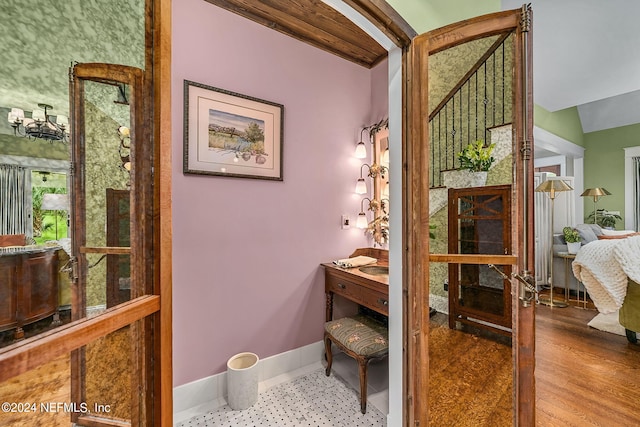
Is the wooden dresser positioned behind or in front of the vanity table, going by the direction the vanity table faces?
in front

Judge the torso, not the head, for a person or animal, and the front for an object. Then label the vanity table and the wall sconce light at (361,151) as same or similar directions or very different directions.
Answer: same or similar directions

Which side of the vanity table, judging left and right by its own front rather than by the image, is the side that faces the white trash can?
front

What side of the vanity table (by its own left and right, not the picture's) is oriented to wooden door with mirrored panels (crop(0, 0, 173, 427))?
front

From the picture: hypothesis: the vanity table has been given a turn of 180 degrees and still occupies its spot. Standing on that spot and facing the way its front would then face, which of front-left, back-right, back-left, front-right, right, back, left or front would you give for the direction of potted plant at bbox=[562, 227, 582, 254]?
front

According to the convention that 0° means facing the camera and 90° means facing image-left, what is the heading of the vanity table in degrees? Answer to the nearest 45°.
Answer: approximately 45°

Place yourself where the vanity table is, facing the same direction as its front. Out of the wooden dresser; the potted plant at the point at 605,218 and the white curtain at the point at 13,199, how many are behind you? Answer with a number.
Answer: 1

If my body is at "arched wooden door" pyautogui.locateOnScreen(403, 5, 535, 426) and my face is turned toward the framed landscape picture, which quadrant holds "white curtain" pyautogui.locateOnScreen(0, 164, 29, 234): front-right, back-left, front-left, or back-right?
front-left

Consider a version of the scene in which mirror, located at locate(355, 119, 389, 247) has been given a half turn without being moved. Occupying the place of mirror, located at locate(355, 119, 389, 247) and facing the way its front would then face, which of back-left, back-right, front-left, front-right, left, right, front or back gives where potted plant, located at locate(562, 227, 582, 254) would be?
front

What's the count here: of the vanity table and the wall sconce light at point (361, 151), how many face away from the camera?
0

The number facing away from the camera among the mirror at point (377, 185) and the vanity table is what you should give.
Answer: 0

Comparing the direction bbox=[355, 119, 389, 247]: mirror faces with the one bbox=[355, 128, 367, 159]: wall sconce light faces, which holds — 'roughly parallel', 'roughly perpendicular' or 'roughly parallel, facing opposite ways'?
roughly parallel
